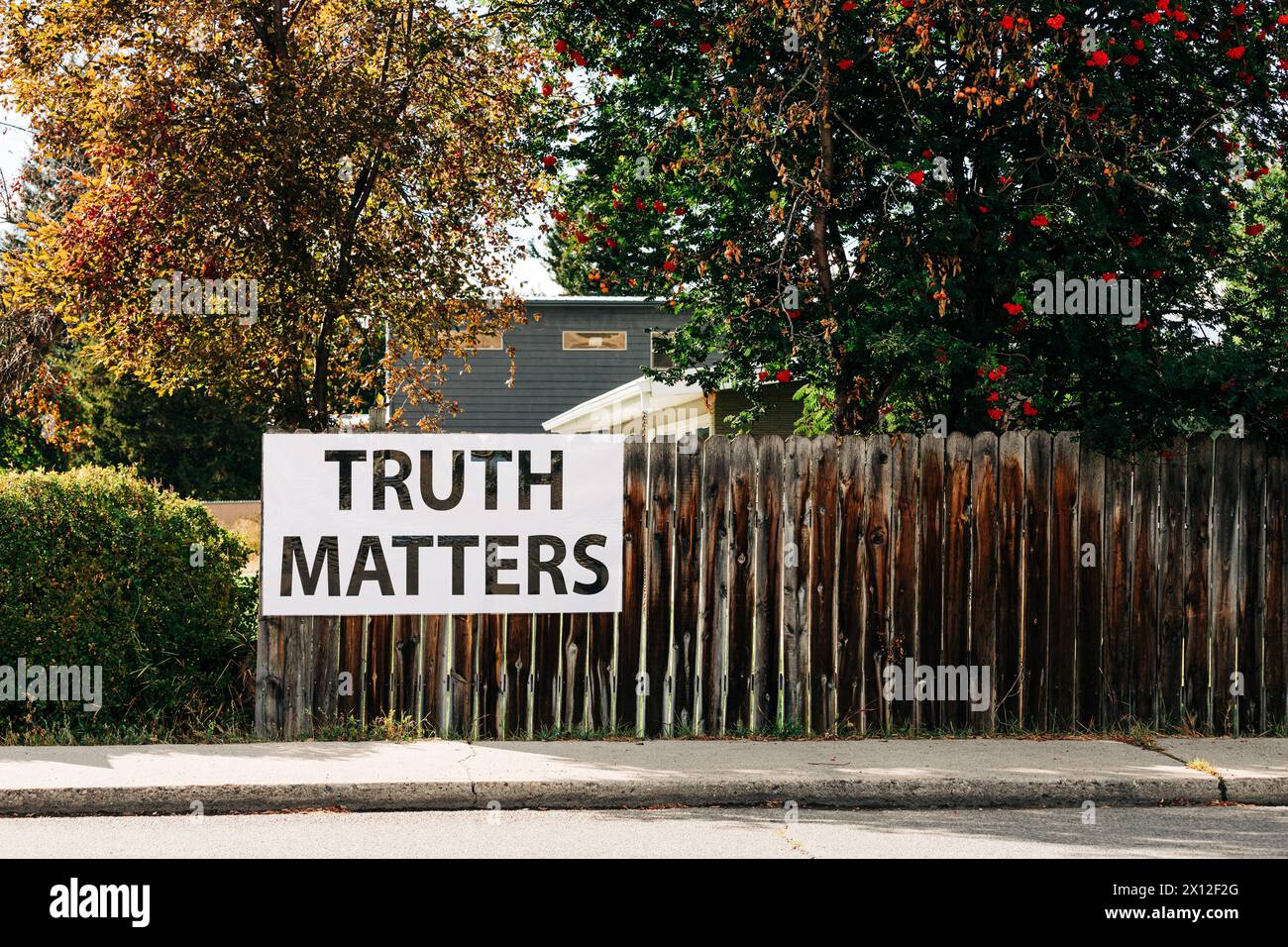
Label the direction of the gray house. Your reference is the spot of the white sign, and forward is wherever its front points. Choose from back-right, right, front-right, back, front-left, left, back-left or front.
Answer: back

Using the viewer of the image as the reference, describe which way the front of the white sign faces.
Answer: facing the viewer

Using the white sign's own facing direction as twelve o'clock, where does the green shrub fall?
The green shrub is roughly at 3 o'clock from the white sign.

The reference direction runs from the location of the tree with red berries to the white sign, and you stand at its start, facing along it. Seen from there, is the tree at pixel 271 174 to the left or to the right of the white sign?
right

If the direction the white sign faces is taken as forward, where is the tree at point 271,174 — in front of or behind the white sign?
behind

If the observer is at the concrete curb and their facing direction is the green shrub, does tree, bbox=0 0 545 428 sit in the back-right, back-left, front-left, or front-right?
front-right

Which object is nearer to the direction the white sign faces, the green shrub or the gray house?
the green shrub

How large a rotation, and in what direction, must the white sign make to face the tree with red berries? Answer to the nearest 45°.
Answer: approximately 90° to its left

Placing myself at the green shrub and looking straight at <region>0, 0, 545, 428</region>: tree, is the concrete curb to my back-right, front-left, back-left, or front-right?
back-right
